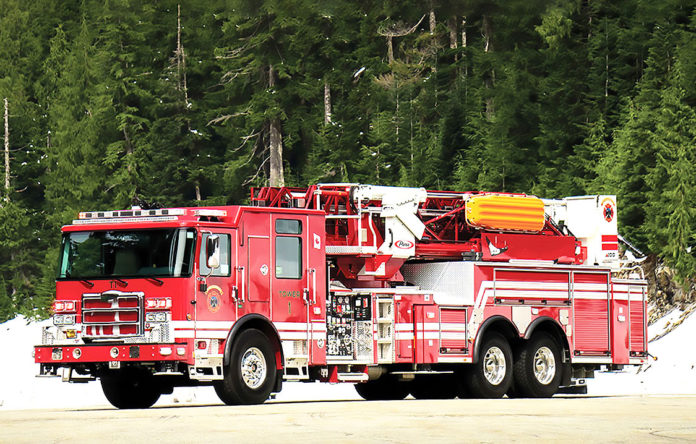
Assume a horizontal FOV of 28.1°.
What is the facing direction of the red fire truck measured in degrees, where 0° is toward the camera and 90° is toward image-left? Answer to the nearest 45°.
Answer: approximately 45°
